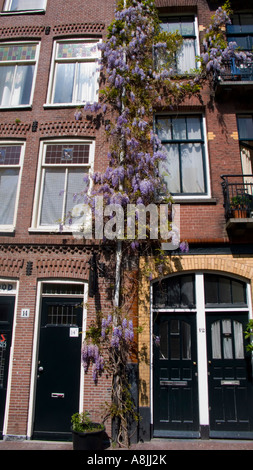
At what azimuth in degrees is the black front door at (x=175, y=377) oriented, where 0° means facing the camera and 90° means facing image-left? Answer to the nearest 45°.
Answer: approximately 0°

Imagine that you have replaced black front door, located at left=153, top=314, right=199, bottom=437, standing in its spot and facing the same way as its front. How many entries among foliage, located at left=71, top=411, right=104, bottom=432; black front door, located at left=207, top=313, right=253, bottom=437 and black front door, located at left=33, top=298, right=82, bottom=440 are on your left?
1

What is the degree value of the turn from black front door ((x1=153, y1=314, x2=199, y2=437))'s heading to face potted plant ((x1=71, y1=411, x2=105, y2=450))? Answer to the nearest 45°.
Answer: approximately 45° to its right

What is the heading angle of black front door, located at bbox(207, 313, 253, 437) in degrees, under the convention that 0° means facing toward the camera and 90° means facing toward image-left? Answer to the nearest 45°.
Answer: approximately 0°

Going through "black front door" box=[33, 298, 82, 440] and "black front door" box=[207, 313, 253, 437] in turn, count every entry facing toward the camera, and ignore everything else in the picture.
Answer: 2

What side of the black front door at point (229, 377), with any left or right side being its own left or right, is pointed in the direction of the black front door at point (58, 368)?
right
